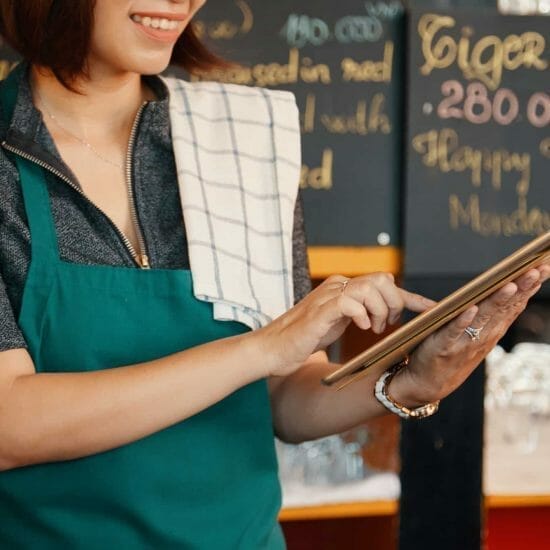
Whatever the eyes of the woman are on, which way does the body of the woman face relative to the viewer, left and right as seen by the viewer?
facing the viewer and to the right of the viewer

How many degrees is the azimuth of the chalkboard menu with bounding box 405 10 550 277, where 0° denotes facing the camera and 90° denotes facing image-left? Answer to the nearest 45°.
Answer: approximately 0°

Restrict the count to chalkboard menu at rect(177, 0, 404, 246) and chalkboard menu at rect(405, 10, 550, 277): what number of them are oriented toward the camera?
2

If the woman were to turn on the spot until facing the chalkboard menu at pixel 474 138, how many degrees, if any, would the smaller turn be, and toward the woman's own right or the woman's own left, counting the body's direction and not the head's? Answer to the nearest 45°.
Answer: approximately 90° to the woman's own left

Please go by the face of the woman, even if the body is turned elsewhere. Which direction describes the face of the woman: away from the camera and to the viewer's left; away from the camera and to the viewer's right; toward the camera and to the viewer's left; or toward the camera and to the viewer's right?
toward the camera and to the viewer's right

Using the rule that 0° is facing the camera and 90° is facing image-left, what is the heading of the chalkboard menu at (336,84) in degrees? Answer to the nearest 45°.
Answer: approximately 0°

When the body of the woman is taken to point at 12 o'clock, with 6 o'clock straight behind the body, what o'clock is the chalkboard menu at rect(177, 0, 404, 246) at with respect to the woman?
The chalkboard menu is roughly at 8 o'clock from the woman.

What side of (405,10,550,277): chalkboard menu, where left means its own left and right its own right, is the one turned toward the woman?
front
